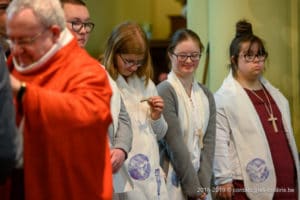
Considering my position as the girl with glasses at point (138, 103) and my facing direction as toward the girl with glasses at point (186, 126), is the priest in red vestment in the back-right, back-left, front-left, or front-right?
back-right

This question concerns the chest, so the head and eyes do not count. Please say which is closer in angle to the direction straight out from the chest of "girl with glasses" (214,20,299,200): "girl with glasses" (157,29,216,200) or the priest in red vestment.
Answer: the priest in red vestment

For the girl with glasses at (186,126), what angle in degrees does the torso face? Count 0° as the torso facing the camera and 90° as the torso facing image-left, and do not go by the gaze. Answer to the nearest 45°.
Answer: approximately 315°

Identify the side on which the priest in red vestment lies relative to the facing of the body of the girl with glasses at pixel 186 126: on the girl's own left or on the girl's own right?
on the girl's own right

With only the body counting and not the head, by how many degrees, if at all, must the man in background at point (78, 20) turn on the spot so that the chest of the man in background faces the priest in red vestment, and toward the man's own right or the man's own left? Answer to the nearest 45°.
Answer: approximately 45° to the man's own right

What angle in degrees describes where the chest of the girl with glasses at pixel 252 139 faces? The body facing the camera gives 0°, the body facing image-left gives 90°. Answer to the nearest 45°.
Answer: approximately 315°

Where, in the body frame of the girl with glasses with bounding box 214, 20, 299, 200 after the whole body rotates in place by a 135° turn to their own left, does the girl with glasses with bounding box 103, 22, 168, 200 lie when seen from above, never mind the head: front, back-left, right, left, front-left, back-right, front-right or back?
back-left

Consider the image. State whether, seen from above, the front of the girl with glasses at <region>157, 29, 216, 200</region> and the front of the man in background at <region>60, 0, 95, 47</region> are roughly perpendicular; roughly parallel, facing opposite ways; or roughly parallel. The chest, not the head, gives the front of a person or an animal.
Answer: roughly parallel

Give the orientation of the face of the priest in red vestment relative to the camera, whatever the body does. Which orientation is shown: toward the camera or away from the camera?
toward the camera

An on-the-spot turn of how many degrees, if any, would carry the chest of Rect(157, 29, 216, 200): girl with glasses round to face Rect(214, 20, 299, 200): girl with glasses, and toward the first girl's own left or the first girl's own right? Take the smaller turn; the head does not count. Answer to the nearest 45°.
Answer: approximately 90° to the first girl's own left

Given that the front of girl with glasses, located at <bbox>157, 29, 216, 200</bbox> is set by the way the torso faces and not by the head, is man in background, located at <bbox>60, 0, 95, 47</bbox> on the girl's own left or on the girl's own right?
on the girl's own right

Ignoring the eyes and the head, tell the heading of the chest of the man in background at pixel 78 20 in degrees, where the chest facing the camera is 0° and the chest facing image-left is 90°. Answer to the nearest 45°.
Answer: approximately 315°

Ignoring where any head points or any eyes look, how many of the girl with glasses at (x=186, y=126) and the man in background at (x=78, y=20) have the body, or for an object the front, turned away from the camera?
0

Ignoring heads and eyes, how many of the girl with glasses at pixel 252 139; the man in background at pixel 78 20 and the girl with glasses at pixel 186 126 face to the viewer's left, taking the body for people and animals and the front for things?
0

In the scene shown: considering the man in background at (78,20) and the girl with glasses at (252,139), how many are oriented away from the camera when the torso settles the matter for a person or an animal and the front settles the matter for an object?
0
